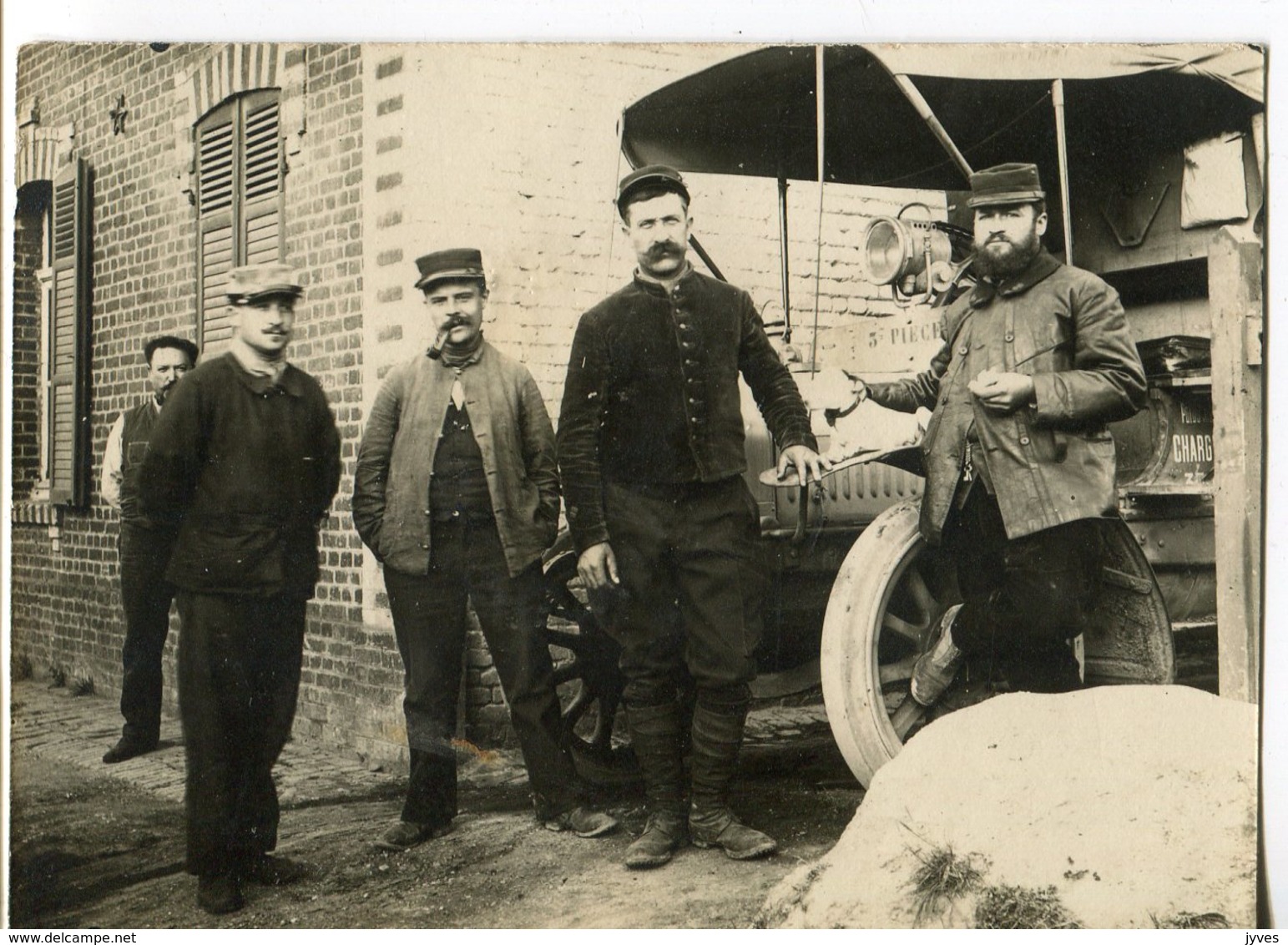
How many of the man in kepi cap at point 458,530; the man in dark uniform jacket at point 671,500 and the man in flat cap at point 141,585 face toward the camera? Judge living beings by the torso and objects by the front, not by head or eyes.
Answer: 3

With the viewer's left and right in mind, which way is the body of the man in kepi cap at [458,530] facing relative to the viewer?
facing the viewer

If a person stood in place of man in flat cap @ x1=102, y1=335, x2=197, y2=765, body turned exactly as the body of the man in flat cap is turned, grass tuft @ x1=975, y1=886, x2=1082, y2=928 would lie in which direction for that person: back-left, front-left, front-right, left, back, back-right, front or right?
front-left

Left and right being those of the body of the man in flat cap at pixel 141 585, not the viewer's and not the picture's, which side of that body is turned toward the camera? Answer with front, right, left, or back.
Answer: front

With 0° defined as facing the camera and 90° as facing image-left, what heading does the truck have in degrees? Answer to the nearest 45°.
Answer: approximately 45°

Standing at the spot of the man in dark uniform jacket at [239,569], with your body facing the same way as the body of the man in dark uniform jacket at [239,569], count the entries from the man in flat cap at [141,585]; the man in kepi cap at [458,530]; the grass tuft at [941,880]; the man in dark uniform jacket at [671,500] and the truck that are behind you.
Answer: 1

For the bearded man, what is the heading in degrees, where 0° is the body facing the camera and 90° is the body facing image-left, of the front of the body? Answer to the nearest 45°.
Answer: approximately 45°

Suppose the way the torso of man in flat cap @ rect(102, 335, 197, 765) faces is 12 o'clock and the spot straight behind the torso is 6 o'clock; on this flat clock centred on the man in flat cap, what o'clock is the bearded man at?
The bearded man is roughly at 10 o'clock from the man in flat cap.

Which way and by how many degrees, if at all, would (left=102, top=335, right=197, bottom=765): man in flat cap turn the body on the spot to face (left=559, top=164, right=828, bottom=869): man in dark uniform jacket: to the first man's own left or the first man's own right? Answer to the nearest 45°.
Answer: approximately 45° to the first man's own left

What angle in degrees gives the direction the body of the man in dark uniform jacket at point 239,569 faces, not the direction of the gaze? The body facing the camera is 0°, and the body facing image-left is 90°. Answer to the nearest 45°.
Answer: approximately 315°

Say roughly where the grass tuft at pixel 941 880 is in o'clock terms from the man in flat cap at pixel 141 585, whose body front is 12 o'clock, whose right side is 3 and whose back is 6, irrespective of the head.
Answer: The grass tuft is roughly at 10 o'clock from the man in flat cap.

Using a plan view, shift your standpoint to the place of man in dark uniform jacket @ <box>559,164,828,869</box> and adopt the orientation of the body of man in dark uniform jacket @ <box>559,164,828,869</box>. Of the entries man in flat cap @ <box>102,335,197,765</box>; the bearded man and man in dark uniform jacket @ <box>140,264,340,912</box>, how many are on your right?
2
